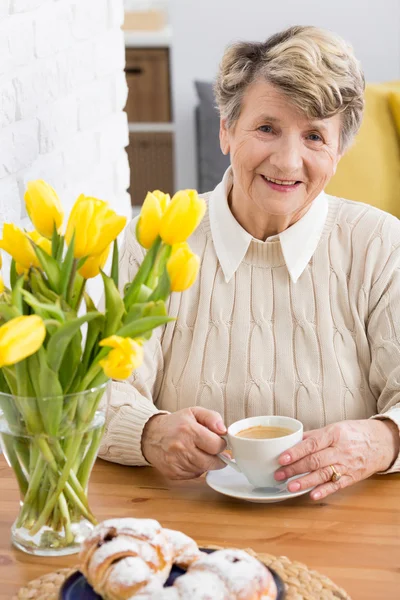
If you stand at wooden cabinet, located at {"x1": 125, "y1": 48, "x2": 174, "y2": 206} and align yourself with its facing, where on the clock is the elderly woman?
The elderly woman is roughly at 12 o'clock from the wooden cabinet.

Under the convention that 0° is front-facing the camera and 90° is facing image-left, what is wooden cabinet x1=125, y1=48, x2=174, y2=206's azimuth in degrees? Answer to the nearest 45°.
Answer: approximately 0°

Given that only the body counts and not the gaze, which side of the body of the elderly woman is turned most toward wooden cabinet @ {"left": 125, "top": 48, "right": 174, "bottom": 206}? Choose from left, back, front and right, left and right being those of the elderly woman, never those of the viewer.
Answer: back

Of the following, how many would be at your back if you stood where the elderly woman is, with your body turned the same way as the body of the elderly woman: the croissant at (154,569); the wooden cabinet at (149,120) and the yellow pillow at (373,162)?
2

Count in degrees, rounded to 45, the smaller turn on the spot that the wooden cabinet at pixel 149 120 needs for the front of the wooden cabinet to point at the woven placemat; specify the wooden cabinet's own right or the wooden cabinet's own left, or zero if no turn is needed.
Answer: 0° — it already faces it

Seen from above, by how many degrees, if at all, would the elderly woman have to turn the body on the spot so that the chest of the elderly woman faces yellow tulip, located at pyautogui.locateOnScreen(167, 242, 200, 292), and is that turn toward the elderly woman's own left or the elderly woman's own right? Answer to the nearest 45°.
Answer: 0° — they already face it

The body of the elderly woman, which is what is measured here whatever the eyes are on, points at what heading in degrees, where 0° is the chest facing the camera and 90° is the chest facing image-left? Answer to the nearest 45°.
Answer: approximately 0°

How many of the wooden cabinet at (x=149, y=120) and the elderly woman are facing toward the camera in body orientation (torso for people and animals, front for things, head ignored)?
2

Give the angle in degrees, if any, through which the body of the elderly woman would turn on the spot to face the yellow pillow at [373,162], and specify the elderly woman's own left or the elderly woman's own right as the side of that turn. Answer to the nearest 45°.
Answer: approximately 180°

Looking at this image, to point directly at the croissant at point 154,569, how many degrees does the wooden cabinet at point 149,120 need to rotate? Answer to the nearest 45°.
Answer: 0° — it already faces it
